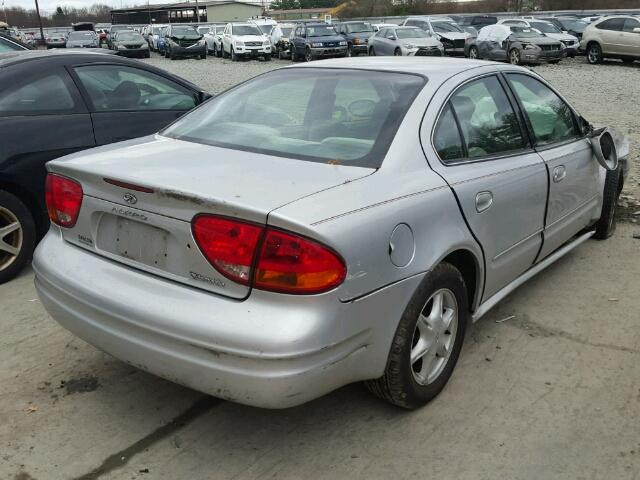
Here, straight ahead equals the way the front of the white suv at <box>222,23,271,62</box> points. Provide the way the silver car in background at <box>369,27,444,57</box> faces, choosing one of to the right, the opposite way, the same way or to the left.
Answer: the same way

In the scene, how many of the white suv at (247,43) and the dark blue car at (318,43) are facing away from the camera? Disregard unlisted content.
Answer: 0

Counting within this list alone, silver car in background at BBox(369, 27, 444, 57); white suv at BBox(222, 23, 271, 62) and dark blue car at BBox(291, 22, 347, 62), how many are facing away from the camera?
0

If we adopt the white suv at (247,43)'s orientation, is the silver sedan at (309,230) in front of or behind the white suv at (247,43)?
in front

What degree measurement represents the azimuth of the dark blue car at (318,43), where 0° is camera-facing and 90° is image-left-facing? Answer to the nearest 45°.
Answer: approximately 315°

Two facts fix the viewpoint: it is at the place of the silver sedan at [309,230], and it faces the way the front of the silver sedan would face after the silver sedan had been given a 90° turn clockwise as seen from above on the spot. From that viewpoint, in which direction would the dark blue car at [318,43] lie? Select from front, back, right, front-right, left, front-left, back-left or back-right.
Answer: back-left

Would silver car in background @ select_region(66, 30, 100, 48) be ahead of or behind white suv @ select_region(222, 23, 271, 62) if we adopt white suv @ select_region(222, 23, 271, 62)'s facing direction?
behind

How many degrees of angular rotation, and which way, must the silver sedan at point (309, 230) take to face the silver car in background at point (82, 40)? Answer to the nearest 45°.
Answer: approximately 45° to its left

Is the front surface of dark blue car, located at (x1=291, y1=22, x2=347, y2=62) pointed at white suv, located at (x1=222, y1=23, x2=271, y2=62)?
no

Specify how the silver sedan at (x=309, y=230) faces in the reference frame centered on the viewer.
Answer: facing away from the viewer and to the right of the viewer

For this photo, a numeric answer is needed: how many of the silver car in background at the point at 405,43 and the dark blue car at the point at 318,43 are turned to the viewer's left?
0

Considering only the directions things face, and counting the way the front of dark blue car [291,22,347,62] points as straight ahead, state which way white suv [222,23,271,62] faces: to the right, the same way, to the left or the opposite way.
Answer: the same way

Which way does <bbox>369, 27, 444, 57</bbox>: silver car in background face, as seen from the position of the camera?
facing the viewer and to the right of the viewer
